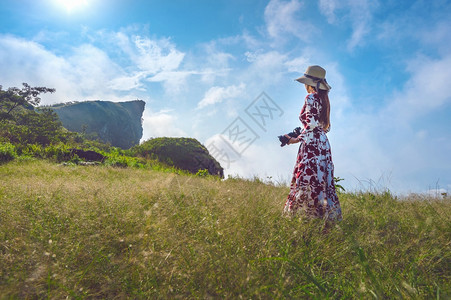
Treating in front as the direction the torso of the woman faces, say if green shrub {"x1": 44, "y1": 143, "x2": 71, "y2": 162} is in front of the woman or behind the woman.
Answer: in front

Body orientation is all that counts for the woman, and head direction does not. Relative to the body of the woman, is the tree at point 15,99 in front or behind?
in front

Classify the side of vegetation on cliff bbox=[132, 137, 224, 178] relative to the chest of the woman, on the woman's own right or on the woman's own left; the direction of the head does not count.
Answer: on the woman's own right

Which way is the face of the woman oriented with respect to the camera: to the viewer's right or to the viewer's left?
to the viewer's left

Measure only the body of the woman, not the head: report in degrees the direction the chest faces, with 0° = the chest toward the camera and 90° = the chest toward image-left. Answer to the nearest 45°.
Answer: approximately 90°
